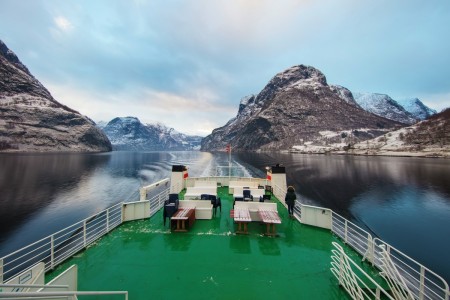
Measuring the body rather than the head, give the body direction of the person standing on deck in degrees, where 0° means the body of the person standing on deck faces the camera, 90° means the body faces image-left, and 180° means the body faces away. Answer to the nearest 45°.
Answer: approximately 180°

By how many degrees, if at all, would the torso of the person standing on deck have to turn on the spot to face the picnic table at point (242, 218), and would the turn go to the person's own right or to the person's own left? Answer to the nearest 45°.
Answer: approximately 135° to the person's own left

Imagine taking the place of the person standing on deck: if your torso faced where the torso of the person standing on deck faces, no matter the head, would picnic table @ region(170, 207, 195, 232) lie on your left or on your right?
on your left

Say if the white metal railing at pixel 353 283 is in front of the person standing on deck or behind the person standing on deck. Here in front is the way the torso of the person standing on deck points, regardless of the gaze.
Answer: behind

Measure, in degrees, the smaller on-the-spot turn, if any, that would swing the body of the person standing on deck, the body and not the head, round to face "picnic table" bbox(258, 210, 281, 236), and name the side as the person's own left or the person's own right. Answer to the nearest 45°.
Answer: approximately 180°
